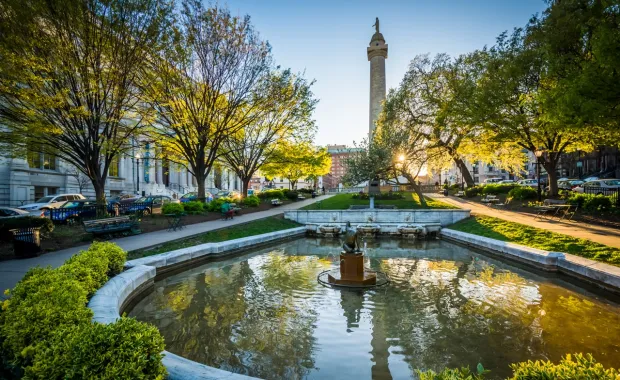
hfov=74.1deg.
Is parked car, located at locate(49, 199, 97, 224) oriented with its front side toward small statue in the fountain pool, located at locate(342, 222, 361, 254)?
no

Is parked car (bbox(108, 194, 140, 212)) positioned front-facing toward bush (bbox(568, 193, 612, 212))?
no

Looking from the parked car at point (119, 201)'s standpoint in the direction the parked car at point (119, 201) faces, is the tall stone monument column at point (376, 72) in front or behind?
behind

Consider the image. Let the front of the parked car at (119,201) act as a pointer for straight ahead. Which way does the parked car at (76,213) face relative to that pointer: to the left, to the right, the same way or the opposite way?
the same way

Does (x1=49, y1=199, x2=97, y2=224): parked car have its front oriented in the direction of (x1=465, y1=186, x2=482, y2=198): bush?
no

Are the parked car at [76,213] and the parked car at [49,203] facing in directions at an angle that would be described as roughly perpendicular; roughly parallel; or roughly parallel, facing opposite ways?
roughly parallel

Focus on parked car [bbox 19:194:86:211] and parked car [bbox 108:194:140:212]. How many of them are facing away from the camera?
0

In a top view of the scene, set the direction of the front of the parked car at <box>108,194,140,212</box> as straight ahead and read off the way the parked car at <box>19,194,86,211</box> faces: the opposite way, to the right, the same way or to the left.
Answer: the same way

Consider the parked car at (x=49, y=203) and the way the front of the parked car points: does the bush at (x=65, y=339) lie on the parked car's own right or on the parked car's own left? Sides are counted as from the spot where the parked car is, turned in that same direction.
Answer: on the parked car's own left

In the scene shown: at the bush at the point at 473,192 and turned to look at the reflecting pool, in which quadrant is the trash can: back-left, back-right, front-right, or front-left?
front-right

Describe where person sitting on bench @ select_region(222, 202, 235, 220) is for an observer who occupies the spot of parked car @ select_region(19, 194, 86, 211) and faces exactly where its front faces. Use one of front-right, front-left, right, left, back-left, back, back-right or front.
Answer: left

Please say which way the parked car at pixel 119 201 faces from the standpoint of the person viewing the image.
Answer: facing the viewer and to the left of the viewer
